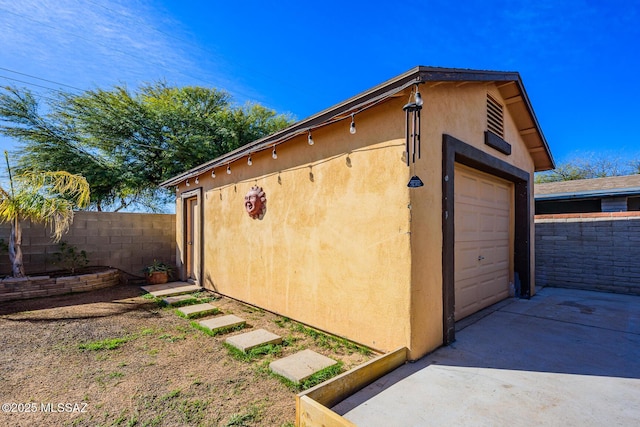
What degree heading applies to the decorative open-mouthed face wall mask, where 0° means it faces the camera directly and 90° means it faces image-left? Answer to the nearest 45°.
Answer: approximately 45°

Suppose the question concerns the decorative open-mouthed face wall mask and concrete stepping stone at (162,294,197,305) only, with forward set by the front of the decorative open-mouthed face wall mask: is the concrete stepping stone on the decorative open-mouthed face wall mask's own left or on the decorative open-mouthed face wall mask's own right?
on the decorative open-mouthed face wall mask's own right

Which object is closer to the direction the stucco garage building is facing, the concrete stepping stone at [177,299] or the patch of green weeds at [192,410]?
the patch of green weeds

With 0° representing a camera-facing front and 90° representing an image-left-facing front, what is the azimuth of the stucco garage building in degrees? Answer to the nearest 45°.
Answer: approximately 315°

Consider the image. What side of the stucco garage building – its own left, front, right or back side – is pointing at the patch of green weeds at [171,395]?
right

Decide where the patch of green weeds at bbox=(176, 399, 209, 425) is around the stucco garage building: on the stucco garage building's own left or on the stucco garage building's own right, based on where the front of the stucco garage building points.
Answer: on the stucco garage building's own right

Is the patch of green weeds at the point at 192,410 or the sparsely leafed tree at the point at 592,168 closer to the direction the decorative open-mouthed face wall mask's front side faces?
the patch of green weeds

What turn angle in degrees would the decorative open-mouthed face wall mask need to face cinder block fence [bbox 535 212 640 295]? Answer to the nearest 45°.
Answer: approximately 135° to its left

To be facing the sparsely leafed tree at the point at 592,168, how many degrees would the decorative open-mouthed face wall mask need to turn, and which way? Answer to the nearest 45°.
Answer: approximately 180°

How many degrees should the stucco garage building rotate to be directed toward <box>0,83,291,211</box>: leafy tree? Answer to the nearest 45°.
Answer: approximately 180°
